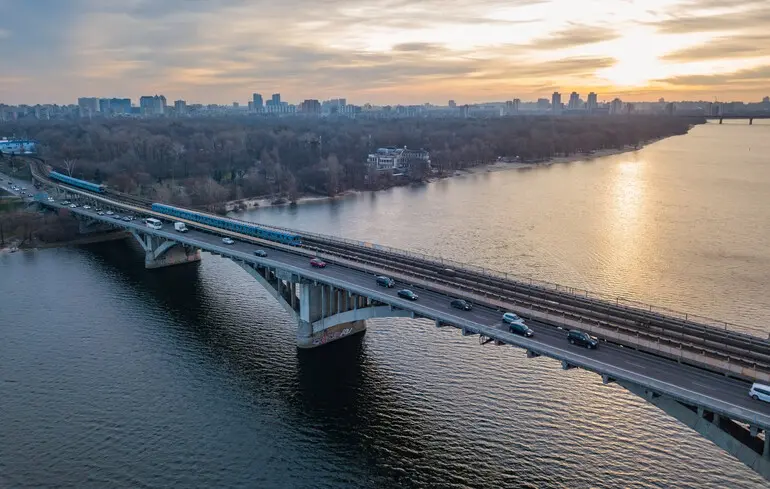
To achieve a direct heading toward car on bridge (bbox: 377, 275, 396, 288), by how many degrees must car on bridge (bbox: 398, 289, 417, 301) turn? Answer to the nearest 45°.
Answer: approximately 180°

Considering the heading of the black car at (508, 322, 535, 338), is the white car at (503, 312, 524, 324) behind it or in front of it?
behind

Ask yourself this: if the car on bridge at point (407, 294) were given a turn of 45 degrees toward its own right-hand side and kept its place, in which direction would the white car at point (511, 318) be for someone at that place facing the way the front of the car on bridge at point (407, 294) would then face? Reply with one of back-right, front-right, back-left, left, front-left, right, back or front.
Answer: front-left

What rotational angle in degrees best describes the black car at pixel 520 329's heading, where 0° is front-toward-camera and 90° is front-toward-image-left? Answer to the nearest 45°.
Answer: approximately 315°

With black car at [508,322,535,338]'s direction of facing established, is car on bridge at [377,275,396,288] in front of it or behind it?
behind

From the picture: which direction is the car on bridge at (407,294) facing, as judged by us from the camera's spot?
facing the viewer and to the right of the viewer

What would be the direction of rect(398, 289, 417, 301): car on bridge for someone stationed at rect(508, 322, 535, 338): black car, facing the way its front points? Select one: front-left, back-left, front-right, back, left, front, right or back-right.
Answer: back

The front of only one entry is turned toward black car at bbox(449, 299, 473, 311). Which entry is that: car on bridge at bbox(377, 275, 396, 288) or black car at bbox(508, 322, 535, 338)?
the car on bridge

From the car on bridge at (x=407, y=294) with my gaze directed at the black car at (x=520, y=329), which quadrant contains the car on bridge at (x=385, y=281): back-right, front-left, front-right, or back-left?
back-left
